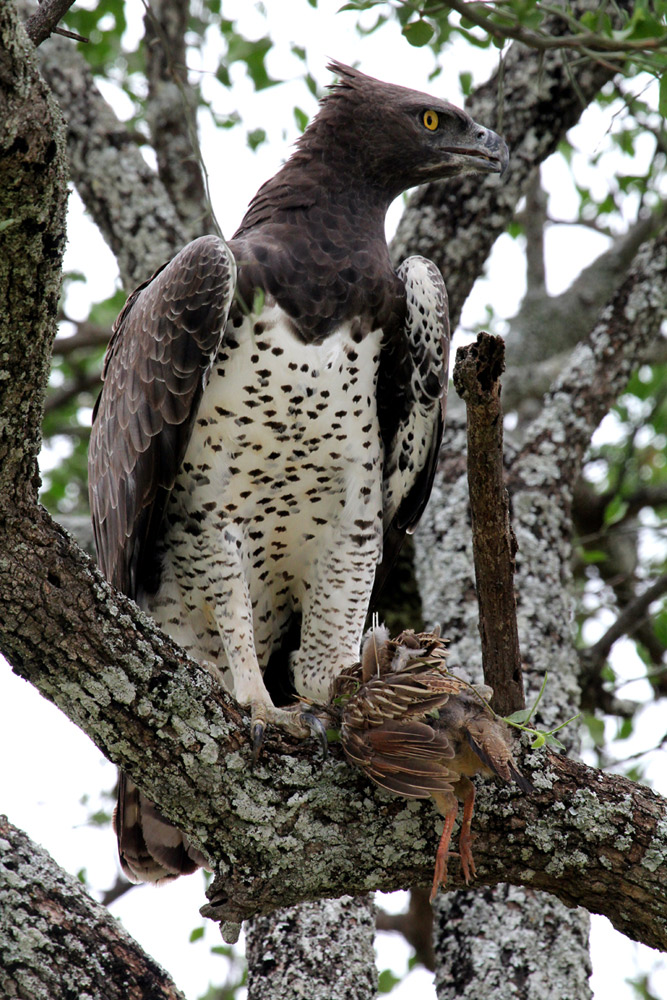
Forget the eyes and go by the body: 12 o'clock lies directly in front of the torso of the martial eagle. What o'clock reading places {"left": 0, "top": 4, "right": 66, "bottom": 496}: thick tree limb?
The thick tree limb is roughly at 2 o'clock from the martial eagle.
